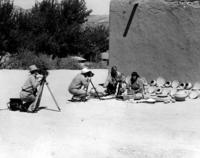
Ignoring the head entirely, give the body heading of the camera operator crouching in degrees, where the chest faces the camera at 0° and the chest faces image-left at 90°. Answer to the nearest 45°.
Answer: approximately 270°

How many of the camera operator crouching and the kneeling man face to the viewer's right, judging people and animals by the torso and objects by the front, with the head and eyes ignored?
2

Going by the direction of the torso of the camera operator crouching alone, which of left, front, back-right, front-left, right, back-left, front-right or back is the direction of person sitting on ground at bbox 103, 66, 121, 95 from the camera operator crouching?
front-left

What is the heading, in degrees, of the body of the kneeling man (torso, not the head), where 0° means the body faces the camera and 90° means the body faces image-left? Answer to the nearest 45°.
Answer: approximately 270°

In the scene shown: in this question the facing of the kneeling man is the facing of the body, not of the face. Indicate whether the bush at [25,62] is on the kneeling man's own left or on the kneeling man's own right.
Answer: on the kneeling man's own left

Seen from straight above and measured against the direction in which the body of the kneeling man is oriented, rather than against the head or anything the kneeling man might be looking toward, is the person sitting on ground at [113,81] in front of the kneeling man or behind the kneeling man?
in front
